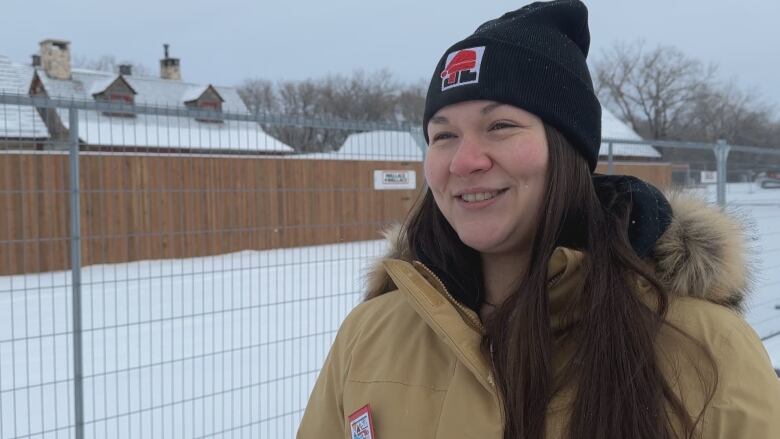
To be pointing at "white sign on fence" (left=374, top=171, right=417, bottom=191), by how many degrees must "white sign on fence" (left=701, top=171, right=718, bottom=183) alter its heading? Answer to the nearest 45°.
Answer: approximately 45° to its right

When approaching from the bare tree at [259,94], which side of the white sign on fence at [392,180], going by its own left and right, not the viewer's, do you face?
back

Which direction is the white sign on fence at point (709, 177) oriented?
toward the camera

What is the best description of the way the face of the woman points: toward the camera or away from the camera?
toward the camera

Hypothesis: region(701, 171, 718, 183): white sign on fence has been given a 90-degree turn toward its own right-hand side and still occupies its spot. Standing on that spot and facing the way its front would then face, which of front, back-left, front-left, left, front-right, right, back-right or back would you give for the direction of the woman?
left

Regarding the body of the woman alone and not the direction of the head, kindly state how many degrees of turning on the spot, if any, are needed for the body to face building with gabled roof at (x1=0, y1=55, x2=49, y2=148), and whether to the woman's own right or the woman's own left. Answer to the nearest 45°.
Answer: approximately 90° to the woman's own right

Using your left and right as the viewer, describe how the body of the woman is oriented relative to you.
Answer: facing the viewer and to the left of the viewer

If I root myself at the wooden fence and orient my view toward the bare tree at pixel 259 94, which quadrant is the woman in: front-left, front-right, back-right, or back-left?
back-right

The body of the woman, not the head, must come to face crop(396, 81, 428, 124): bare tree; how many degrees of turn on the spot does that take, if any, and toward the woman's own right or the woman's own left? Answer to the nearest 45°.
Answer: approximately 135° to the woman's own right

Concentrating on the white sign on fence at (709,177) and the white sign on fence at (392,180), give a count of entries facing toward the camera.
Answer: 2

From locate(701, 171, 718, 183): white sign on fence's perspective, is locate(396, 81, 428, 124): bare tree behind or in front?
behind

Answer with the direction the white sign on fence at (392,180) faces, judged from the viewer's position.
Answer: facing the viewer

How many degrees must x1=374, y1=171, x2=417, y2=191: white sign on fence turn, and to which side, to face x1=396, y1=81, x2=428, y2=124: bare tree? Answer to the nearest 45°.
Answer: approximately 180°

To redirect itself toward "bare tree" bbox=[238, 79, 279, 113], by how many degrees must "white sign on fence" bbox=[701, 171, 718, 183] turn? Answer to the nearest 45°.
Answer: approximately 135° to its right
